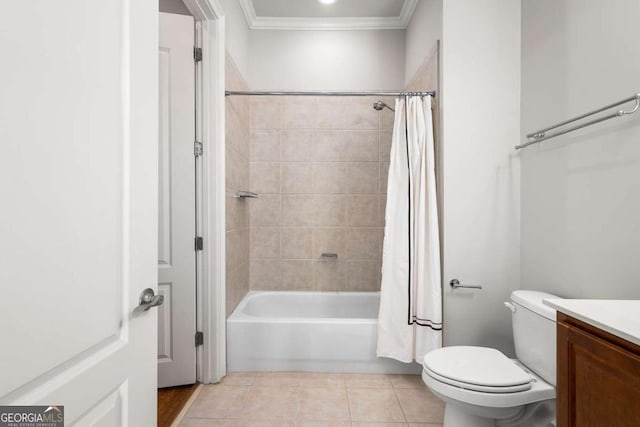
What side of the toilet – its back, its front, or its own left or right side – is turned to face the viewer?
left

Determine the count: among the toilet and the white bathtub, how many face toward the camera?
1

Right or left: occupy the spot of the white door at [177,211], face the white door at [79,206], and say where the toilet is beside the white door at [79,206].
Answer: left

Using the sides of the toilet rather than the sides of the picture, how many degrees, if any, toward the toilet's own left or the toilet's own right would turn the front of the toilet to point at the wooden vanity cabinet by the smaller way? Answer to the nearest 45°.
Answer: approximately 90° to the toilet's own left

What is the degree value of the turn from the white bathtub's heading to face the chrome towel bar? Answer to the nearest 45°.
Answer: approximately 45° to its left

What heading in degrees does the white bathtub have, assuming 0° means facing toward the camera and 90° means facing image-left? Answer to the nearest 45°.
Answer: approximately 0°

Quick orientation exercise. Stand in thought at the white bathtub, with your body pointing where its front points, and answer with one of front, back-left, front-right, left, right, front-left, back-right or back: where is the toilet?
front-left

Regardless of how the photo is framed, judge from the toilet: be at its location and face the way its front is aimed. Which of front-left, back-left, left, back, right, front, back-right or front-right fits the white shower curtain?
front-right

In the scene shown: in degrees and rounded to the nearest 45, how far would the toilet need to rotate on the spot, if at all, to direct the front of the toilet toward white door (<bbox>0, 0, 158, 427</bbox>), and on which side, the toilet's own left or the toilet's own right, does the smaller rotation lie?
approximately 45° to the toilet's own left

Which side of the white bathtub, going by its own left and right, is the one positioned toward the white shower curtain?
left
